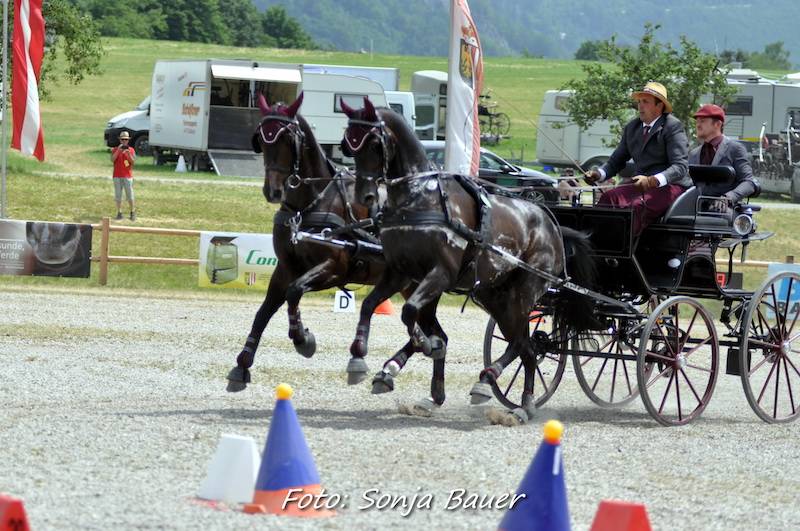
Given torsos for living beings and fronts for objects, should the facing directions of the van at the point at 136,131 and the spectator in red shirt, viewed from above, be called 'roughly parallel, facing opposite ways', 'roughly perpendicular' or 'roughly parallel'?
roughly perpendicular

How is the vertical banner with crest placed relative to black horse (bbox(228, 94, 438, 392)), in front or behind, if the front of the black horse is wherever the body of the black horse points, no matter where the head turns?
behind

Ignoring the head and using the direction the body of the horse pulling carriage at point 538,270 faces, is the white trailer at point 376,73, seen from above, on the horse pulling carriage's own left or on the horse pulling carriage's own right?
on the horse pulling carriage's own right

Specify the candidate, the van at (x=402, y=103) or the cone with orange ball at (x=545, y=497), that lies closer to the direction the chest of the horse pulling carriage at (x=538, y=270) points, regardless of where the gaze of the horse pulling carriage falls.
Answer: the cone with orange ball

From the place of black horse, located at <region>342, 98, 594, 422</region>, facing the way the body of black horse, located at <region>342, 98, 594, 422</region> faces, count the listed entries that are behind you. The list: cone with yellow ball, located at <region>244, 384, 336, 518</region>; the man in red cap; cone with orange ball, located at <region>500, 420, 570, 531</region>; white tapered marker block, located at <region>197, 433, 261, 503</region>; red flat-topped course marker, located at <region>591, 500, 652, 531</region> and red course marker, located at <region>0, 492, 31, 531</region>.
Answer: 1

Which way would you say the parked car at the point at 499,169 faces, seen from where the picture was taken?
facing to the right of the viewer

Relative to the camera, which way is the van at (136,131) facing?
to the viewer's left

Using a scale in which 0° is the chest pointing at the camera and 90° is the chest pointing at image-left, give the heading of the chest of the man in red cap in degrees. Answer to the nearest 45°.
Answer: approximately 45°

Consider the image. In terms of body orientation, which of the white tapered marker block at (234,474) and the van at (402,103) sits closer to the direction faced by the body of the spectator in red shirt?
the white tapered marker block

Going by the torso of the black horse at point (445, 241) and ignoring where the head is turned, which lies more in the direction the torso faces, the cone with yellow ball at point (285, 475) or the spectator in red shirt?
the cone with yellow ball

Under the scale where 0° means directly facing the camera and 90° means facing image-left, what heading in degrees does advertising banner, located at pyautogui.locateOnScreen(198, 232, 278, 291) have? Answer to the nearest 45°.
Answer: approximately 0°

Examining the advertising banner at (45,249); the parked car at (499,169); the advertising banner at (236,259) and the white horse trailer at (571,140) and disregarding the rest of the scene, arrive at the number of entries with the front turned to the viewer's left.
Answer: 1

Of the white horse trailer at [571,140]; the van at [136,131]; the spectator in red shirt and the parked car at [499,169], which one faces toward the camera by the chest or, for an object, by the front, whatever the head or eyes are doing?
the spectator in red shirt

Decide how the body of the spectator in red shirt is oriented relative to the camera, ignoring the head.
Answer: toward the camera

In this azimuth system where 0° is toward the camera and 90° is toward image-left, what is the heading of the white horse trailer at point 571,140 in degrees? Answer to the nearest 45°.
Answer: approximately 90°
